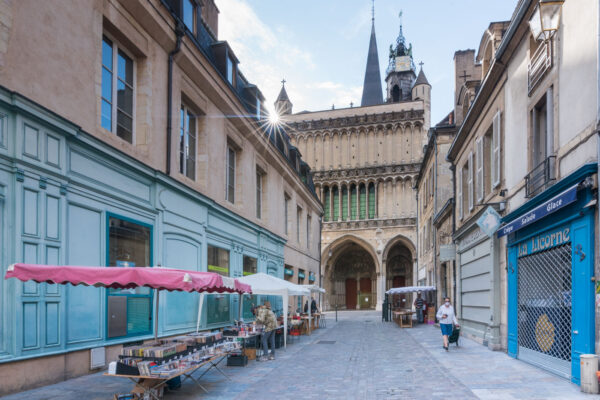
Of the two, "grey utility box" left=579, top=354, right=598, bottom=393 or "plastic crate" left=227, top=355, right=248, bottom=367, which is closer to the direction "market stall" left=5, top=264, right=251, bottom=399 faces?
the grey utility box

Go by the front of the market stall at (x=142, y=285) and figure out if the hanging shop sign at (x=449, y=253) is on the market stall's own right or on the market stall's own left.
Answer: on the market stall's own left

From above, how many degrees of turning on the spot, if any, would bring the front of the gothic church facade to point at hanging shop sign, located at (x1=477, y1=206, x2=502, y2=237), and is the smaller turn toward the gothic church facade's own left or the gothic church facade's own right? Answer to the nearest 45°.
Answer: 0° — it already faces it

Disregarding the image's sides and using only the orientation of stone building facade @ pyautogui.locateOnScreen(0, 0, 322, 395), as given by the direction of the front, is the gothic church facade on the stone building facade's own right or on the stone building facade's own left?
on the stone building facade's own left

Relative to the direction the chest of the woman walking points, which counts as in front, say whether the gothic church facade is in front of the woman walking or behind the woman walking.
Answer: behind

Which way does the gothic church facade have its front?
toward the camera

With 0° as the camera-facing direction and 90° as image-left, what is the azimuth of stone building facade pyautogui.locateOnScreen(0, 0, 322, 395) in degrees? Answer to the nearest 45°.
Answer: approximately 315°

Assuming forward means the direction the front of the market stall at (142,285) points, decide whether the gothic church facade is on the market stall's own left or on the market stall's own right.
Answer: on the market stall's own left

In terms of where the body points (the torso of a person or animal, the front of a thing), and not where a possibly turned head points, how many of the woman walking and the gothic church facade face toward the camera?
2
